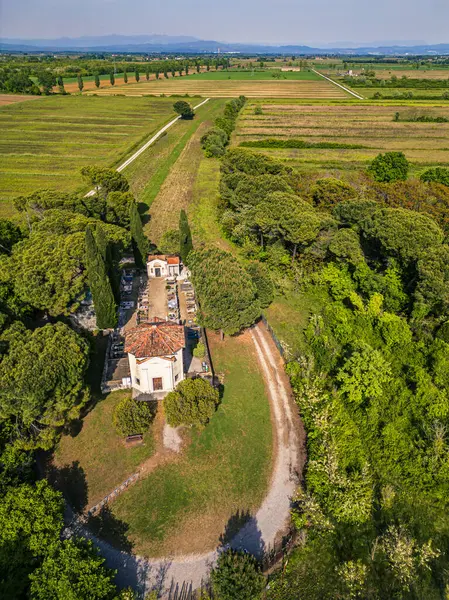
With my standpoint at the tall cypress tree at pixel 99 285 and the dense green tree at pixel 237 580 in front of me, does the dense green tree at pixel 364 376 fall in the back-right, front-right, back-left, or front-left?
front-left

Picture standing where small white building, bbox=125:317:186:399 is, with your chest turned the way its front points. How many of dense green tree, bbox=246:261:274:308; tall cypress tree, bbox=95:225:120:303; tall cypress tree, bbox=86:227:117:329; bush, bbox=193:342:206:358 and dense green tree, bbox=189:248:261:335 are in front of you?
0

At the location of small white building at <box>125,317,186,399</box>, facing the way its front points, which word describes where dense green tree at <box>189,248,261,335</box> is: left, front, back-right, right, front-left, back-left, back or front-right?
back-left

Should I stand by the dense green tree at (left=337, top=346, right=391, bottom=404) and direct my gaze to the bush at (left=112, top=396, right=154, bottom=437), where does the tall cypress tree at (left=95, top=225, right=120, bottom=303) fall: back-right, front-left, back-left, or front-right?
front-right

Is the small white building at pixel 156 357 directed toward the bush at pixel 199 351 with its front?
no

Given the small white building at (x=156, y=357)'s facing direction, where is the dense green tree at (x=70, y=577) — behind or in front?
in front

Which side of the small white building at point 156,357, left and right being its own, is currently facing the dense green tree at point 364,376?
left

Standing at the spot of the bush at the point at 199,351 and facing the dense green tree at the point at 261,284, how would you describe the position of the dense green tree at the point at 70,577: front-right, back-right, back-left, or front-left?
back-right

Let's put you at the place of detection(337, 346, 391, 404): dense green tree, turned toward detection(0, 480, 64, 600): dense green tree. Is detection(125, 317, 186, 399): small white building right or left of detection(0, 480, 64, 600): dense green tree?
right

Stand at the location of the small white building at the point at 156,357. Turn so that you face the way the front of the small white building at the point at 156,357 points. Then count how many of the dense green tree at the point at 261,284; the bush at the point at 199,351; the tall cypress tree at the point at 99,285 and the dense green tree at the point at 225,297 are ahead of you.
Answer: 0

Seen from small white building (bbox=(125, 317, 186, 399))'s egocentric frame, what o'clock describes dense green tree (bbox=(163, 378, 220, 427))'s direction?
The dense green tree is roughly at 11 o'clock from the small white building.

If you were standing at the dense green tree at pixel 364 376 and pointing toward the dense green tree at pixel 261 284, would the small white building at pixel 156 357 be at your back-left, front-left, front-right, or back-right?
front-left

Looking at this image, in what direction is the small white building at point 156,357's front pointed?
toward the camera

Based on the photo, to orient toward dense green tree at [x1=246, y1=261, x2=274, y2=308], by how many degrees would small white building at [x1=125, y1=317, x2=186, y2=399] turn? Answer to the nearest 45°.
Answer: approximately 135° to its left
